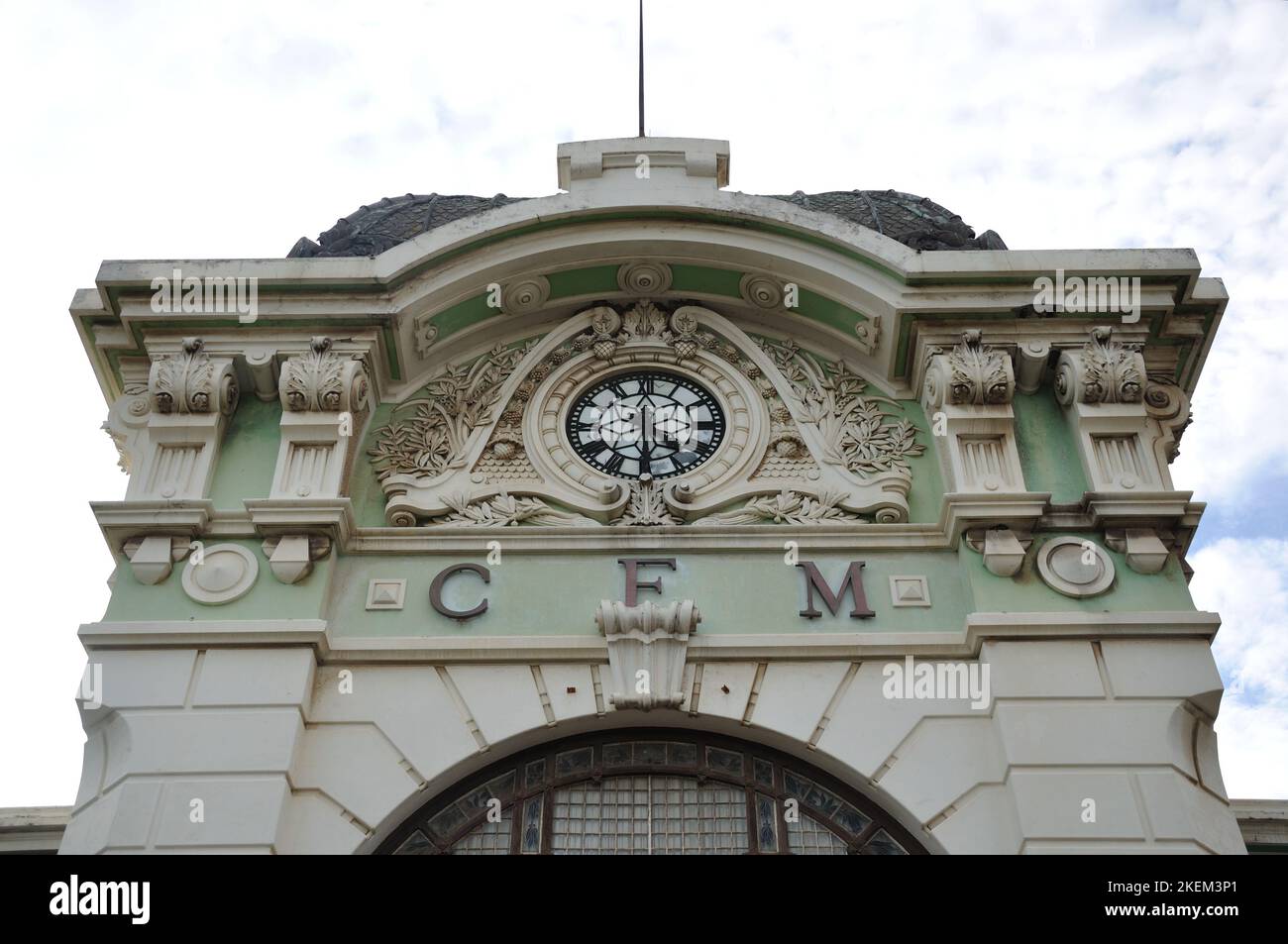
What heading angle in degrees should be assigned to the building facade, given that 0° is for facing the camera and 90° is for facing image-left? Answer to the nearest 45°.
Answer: approximately 0°
